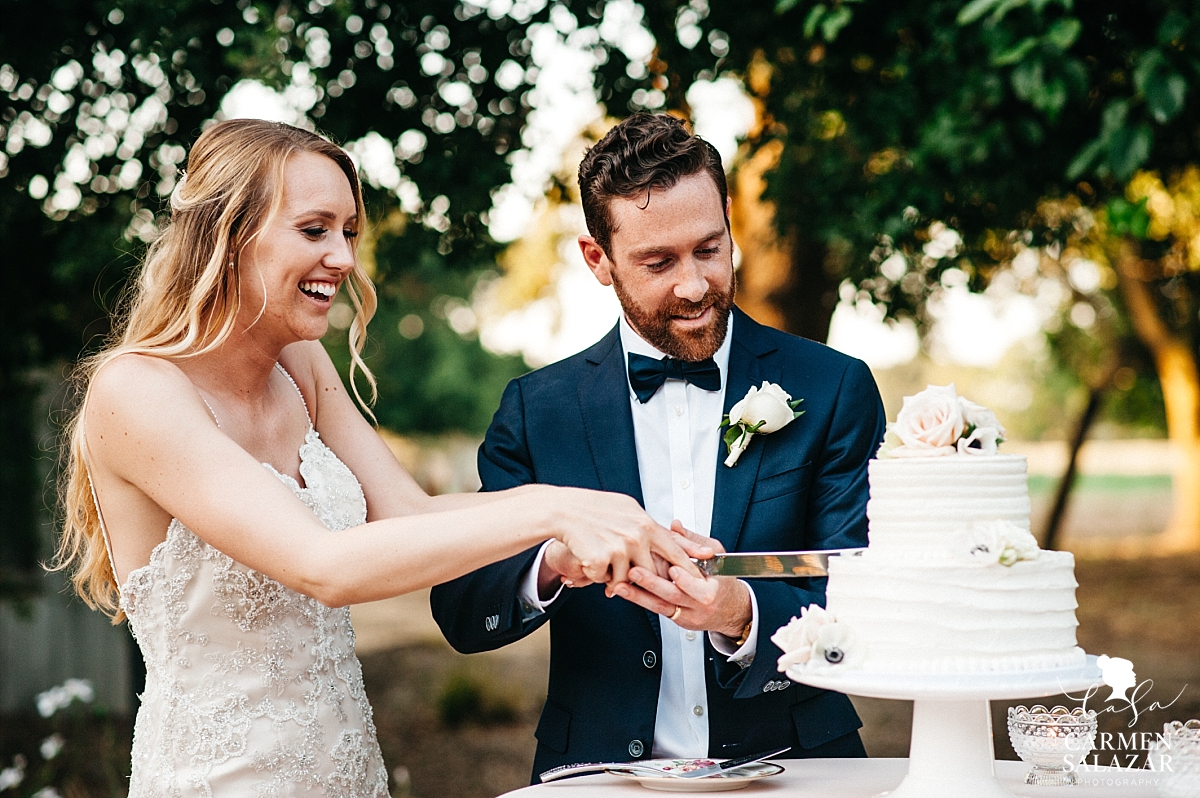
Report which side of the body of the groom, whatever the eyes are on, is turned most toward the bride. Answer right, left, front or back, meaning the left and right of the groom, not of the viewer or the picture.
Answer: right

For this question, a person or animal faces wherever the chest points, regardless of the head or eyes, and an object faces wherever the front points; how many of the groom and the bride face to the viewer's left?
0

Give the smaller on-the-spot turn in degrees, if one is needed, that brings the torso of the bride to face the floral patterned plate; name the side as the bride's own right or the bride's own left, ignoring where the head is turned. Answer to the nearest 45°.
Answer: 0° — they already face it

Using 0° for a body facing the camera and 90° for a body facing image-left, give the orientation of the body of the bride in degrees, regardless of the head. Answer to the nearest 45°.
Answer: approximately 315°

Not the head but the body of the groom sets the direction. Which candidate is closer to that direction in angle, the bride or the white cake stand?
the white cake stand

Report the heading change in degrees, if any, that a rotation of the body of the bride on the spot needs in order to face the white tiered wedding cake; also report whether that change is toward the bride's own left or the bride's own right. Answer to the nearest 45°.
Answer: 0° — they already face it

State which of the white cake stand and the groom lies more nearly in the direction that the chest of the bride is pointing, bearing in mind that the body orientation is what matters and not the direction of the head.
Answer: the white cake stand

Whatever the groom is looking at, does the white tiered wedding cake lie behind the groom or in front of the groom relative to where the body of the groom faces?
in front

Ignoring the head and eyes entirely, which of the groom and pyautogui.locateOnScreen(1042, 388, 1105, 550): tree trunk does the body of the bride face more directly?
the groom

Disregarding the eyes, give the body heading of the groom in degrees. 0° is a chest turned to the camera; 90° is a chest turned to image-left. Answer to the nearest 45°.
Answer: approximately 0°
